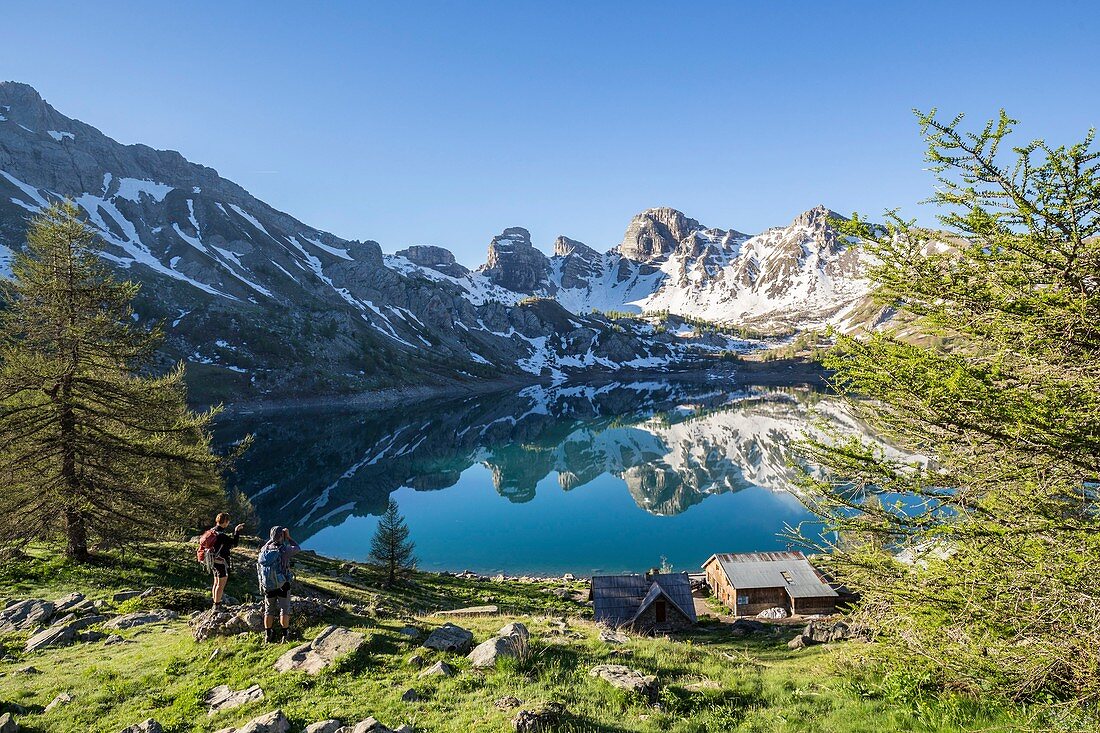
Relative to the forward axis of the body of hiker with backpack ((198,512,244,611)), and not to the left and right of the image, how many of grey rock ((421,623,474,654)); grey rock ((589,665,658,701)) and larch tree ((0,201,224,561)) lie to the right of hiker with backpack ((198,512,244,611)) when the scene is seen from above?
2

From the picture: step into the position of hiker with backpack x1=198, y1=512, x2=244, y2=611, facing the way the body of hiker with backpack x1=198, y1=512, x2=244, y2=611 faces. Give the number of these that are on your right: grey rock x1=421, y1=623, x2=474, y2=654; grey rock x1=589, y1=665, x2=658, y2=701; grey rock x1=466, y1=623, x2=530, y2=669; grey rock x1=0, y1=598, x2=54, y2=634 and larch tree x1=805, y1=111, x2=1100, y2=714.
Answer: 4

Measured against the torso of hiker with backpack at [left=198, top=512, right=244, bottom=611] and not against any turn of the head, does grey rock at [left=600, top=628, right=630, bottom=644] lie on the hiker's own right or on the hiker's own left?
on the hiker's own right

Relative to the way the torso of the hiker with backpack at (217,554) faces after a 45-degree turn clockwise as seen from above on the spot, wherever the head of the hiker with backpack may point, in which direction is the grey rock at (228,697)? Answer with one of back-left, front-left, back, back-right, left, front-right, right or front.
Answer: right

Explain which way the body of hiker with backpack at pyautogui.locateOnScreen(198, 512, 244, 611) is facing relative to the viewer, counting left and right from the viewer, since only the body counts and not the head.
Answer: facing away from the viewer and to the right of the viewer

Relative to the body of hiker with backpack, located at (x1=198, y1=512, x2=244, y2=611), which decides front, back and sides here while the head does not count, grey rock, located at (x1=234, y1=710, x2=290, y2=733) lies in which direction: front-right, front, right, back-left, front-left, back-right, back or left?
back-right

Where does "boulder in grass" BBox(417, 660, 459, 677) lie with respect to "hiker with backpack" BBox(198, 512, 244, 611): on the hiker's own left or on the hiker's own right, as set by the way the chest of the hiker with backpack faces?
on the hiker's own right

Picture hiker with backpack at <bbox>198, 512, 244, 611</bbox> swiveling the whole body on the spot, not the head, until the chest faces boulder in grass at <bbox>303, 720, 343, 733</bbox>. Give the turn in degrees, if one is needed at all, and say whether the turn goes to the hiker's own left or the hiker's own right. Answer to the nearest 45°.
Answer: approximately 135° to the hiker's own right

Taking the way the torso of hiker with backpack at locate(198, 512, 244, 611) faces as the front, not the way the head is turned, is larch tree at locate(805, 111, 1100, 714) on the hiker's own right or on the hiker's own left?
on the hiker's own right
